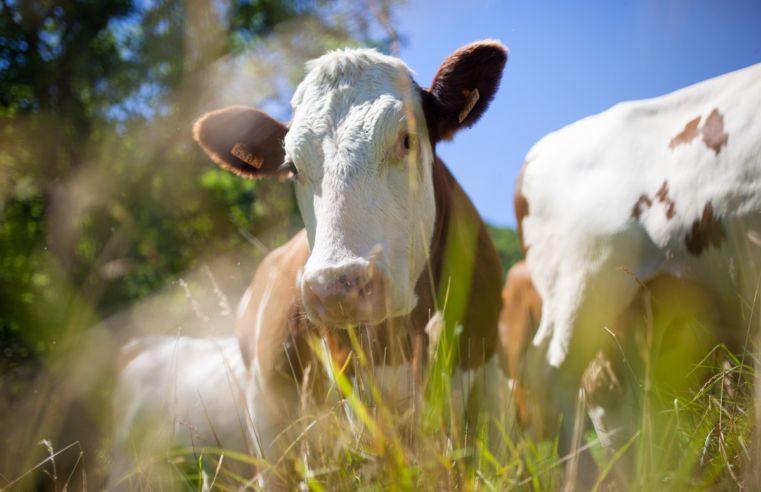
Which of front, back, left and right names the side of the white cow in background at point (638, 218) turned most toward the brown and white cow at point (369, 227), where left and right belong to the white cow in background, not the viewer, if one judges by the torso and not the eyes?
back

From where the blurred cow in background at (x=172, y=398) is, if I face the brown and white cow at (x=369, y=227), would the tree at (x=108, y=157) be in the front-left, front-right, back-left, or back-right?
back-left

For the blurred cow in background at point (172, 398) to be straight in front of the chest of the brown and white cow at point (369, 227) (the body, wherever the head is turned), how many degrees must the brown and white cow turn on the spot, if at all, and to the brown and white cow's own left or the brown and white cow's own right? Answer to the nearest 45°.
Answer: approximately 135° to the brown and white cow's own right

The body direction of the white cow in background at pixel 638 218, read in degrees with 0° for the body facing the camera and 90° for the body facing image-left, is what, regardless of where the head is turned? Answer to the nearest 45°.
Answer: approximately 270°

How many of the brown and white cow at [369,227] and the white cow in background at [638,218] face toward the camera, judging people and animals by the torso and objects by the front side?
1

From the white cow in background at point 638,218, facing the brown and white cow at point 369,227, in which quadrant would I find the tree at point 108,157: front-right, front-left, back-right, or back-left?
front-right

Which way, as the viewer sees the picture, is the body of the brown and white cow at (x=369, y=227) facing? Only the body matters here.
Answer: toward the camera

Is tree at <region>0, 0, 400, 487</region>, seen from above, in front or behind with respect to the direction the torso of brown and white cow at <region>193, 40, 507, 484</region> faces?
behind

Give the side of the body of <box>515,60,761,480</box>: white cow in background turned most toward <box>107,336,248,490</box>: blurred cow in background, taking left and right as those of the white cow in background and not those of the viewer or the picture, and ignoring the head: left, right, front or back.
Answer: back

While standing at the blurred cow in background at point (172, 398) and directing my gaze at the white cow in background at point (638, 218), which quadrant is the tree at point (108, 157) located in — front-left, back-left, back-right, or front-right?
back-left
